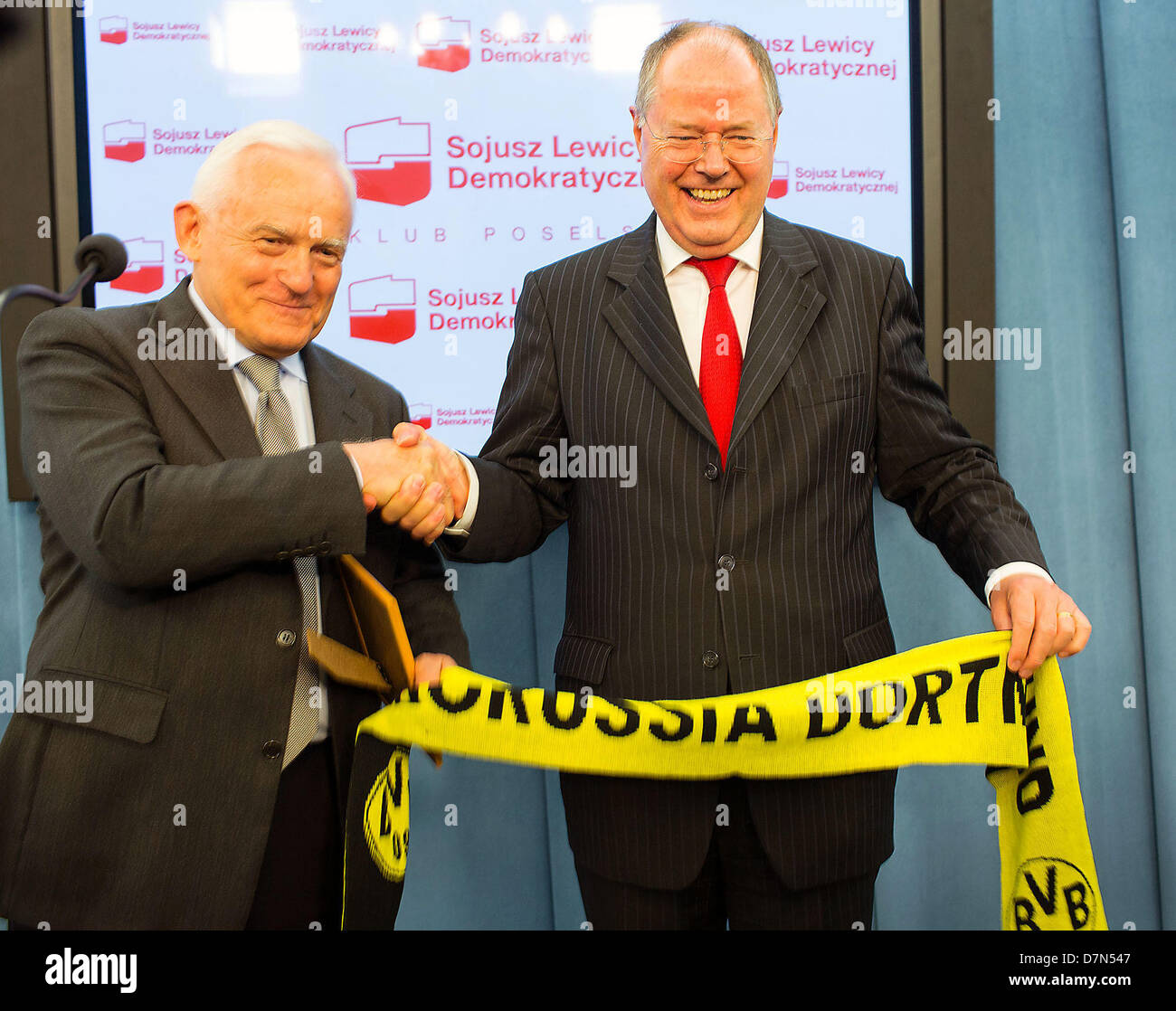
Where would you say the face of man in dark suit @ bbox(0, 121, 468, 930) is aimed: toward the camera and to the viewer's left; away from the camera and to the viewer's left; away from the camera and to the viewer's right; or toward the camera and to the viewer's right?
toward the camera and to the viewer's right

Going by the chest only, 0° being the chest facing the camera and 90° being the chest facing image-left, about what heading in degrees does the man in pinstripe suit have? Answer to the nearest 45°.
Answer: approximately 0°

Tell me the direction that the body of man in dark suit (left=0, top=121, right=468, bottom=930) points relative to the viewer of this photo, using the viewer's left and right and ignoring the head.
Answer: facing the viewer and to the right of the viewer

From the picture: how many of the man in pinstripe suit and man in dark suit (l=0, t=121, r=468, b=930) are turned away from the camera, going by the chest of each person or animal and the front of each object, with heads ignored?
0
